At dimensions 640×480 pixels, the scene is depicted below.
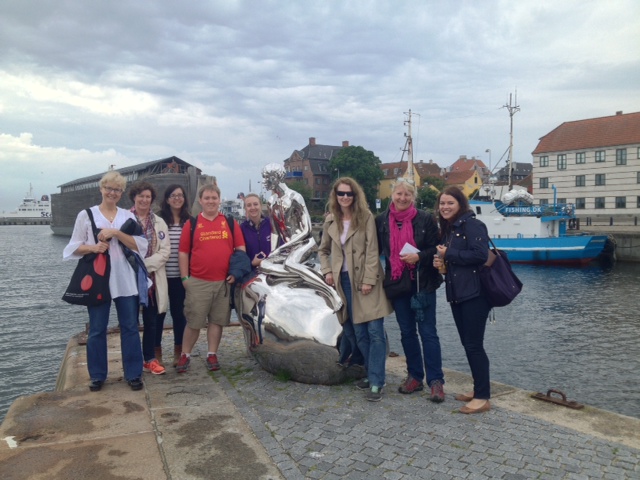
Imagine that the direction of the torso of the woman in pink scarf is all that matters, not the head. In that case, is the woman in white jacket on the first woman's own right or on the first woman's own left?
on the first woman's own right

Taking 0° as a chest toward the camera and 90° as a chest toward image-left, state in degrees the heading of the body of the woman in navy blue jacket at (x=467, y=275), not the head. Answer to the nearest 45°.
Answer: approximately 45°

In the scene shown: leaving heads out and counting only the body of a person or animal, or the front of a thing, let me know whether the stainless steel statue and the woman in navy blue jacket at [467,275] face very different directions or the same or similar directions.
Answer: same or similar directions

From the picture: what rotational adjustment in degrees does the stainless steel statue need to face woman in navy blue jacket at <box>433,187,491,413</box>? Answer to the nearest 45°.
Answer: approximately 90° to its left

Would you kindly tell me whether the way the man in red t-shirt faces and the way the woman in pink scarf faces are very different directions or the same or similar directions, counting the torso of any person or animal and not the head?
same or similar directions

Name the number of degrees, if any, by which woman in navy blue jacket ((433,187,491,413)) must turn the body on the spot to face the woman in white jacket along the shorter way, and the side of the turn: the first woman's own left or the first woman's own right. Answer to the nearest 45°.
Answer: approximately 45° to the first woman's own right

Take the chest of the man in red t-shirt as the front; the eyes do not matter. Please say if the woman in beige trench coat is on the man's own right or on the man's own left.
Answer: on the man's own left

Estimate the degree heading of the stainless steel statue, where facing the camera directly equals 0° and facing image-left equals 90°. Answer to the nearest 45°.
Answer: approximately 45°

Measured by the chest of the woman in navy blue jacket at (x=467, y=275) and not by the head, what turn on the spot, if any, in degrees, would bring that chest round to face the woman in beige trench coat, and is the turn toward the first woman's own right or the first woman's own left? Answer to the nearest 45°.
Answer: approximately 45° to the first woman's own right

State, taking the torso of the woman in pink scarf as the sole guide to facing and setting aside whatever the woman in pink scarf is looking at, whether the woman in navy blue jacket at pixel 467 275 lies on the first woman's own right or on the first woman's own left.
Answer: on the first woman's own left

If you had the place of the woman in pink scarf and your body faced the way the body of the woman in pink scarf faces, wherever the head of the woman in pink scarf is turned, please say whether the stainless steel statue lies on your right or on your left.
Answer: on your right

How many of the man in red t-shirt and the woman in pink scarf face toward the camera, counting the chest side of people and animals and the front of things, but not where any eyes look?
2

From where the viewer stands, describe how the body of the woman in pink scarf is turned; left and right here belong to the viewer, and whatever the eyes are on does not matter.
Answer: facing the viewer

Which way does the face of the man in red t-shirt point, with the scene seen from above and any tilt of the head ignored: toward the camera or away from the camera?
toward the camera

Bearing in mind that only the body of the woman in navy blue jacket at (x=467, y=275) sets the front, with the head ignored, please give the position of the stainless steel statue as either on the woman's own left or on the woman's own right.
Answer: on the woman's own right
